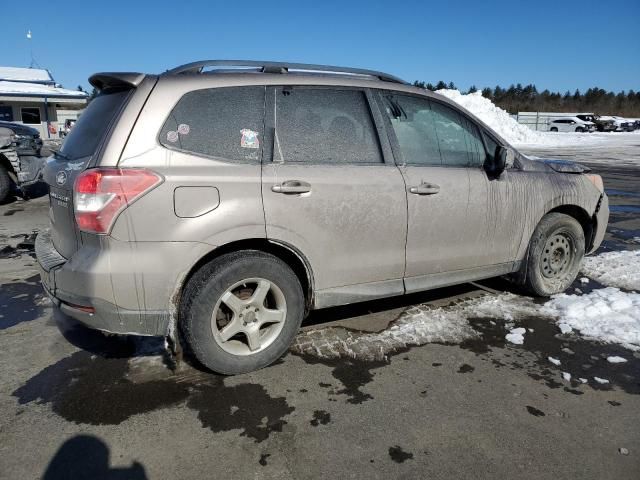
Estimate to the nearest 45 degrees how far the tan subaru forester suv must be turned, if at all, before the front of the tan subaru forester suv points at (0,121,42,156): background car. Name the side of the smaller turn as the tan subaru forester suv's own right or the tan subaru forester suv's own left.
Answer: approximately 90° to the tan subaru forester suv's own left

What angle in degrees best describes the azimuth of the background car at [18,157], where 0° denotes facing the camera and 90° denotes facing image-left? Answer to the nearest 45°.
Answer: approximately 315°

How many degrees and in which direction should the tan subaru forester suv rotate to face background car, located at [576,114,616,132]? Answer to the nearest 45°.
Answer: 0° — it already faces it

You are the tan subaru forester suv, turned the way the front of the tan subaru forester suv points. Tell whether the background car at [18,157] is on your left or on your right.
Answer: on your left

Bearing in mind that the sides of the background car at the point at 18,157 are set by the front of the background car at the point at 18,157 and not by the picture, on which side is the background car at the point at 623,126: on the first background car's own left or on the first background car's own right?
on the first background car's own left

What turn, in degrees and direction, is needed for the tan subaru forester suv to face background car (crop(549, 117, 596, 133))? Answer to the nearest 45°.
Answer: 0° — it already faces it

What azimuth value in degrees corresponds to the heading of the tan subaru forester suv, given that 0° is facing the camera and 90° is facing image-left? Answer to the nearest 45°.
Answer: approximately 225°

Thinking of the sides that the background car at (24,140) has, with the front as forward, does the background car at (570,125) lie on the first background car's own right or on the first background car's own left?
on the first background car's own left
